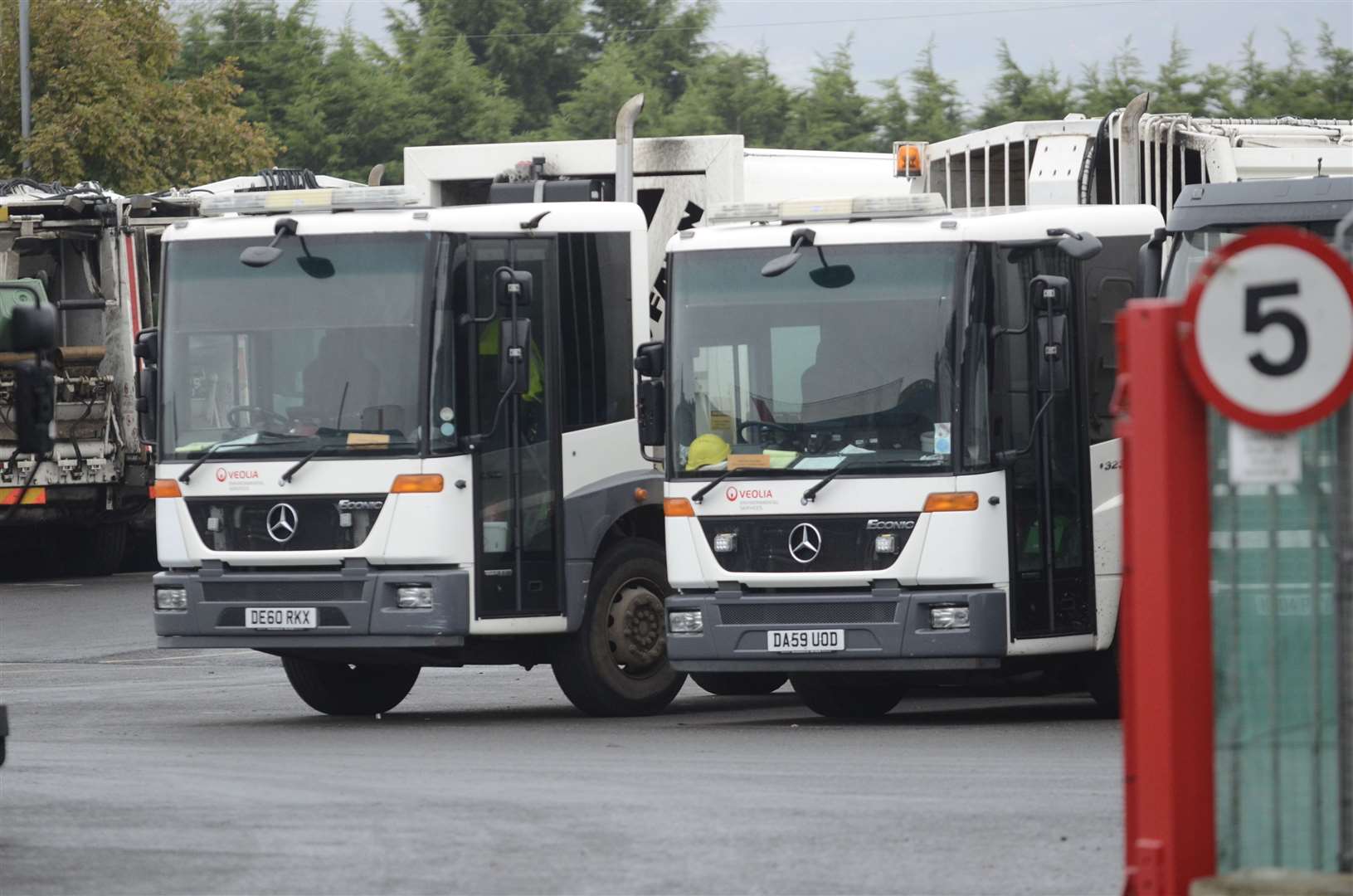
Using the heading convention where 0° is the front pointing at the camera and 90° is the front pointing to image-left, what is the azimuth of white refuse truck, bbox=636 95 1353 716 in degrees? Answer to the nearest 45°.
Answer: approximately 45°

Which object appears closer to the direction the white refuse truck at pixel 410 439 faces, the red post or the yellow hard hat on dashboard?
the red post

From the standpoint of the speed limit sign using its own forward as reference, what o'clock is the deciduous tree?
The deciduous tree is roughly at 5 o'clock from the speed limit sign.

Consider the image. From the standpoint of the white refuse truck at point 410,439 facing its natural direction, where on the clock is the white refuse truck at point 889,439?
the white refuse truck at point 889,439 is roughly at 8 o'clock from the white refuse truck at point 410,439.

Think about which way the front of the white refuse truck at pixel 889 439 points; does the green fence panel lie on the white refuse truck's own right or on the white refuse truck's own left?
on the white refuse truck's own left

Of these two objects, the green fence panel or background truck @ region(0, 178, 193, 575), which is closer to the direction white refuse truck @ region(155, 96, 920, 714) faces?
the green fence panel

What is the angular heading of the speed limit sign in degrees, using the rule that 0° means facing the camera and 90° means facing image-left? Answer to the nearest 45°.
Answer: approximately 0°

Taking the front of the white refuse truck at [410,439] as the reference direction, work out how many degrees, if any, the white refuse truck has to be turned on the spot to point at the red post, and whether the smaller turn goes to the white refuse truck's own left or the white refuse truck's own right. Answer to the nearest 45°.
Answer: approximately 45° to the white refuse truck's own left

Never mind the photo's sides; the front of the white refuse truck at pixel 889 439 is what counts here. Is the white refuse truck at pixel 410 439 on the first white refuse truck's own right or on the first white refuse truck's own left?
on the first white refuse truck's own right
